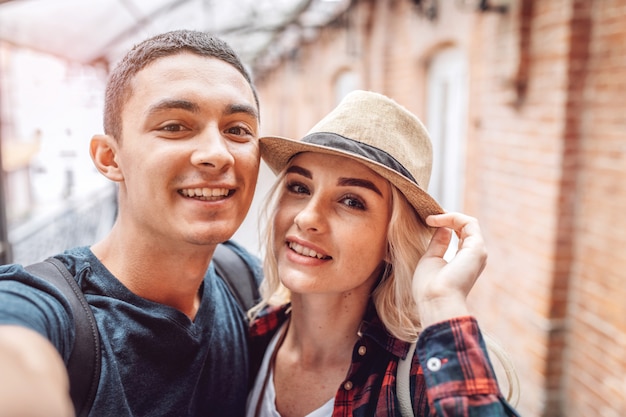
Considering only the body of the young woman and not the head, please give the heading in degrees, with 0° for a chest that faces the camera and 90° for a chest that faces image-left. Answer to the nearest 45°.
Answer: approximately 45°

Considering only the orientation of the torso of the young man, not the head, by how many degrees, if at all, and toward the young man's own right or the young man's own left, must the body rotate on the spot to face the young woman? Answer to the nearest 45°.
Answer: approximately 45° to the young man's own left

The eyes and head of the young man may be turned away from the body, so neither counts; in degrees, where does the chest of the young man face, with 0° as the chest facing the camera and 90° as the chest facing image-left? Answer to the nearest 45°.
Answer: approximately 315°

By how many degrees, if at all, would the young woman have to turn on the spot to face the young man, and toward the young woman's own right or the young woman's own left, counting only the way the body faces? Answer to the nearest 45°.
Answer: approximately 45° to the young woman's own right
